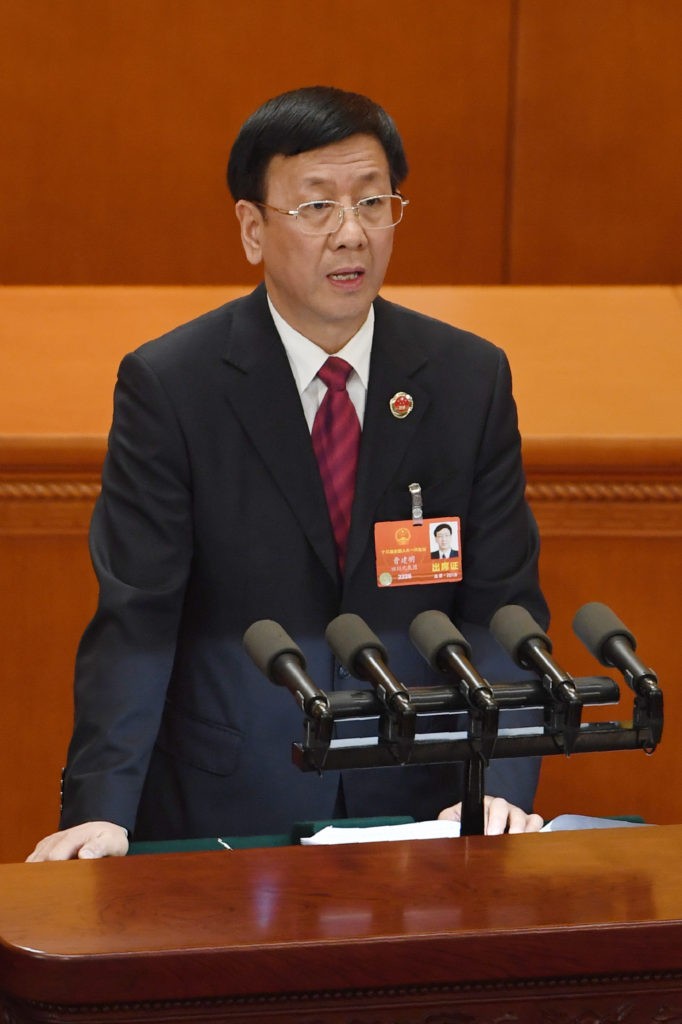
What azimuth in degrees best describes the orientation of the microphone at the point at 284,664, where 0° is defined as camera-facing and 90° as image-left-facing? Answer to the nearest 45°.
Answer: approximately 135°

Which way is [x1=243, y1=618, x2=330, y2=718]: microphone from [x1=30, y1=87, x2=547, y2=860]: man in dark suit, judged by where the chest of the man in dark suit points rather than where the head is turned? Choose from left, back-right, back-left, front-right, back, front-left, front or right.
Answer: front-right

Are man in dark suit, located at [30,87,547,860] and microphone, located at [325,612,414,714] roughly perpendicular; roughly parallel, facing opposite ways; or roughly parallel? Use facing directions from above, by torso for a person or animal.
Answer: roughly parallel, facing opposite ways

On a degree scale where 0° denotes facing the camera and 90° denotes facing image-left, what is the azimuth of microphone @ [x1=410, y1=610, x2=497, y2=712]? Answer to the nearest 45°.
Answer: approximately 135°

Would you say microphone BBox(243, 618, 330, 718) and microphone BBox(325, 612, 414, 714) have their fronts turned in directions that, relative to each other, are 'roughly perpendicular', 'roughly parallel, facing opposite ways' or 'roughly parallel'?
roughly parallel

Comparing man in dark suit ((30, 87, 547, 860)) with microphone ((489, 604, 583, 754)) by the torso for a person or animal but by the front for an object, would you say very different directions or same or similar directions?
very different directions

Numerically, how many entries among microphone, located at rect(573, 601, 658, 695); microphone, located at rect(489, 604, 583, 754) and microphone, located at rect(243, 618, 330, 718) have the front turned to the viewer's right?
0

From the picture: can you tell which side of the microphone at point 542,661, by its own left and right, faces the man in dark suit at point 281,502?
front

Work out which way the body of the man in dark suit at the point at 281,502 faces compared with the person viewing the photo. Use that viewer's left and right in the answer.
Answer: facing the viewer and to the right of the viewer

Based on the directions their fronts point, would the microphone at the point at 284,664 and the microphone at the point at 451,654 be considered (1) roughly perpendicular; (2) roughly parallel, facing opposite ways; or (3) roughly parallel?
roughly parallel

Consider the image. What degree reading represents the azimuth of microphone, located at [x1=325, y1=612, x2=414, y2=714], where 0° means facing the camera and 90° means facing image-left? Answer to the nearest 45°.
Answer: approximately 135°
